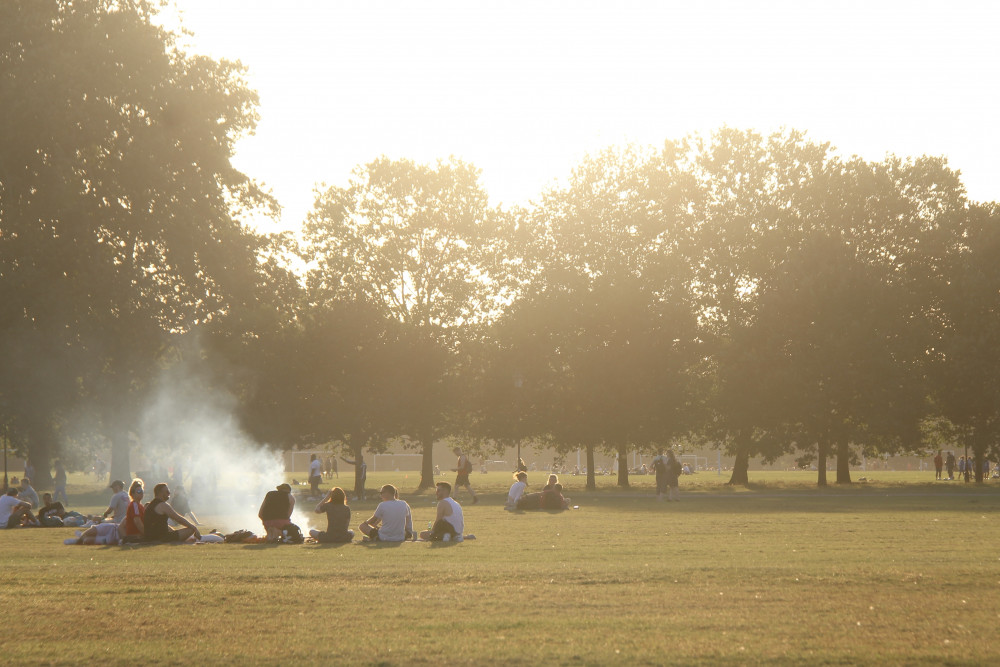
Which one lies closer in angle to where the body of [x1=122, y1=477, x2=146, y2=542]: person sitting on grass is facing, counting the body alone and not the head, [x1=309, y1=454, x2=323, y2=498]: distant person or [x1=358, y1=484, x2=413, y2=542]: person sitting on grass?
the person sitting on grass

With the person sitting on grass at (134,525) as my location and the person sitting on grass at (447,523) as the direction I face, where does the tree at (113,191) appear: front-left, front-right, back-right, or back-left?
back-left

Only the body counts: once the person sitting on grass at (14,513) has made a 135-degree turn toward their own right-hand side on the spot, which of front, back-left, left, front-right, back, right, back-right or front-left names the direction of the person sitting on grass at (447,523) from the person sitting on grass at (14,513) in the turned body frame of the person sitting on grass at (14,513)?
left

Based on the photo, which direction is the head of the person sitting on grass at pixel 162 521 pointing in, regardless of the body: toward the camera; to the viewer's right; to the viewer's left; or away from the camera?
to the viewer's right

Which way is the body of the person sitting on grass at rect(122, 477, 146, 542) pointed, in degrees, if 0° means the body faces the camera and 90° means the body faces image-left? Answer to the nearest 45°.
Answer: approximately 270°

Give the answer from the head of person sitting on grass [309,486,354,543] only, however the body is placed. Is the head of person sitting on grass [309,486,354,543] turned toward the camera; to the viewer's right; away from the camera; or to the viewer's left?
away from the camera

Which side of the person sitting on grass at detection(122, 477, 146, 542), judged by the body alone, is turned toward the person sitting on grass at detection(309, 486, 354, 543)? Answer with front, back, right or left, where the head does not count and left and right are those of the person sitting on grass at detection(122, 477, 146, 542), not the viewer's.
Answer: front

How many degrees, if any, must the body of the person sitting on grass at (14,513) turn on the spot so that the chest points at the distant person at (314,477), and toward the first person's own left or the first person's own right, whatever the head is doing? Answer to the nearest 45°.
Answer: approximately 45° to the first person's own left

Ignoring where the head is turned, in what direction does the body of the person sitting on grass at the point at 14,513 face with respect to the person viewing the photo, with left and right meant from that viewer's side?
facing to the right of the viewer

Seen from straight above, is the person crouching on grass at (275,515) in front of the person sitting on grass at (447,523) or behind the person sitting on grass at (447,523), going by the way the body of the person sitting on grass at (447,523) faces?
in front

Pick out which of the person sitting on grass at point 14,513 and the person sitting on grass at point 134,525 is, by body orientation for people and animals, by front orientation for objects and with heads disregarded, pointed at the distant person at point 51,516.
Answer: the person sitting on grass at point 14,513
